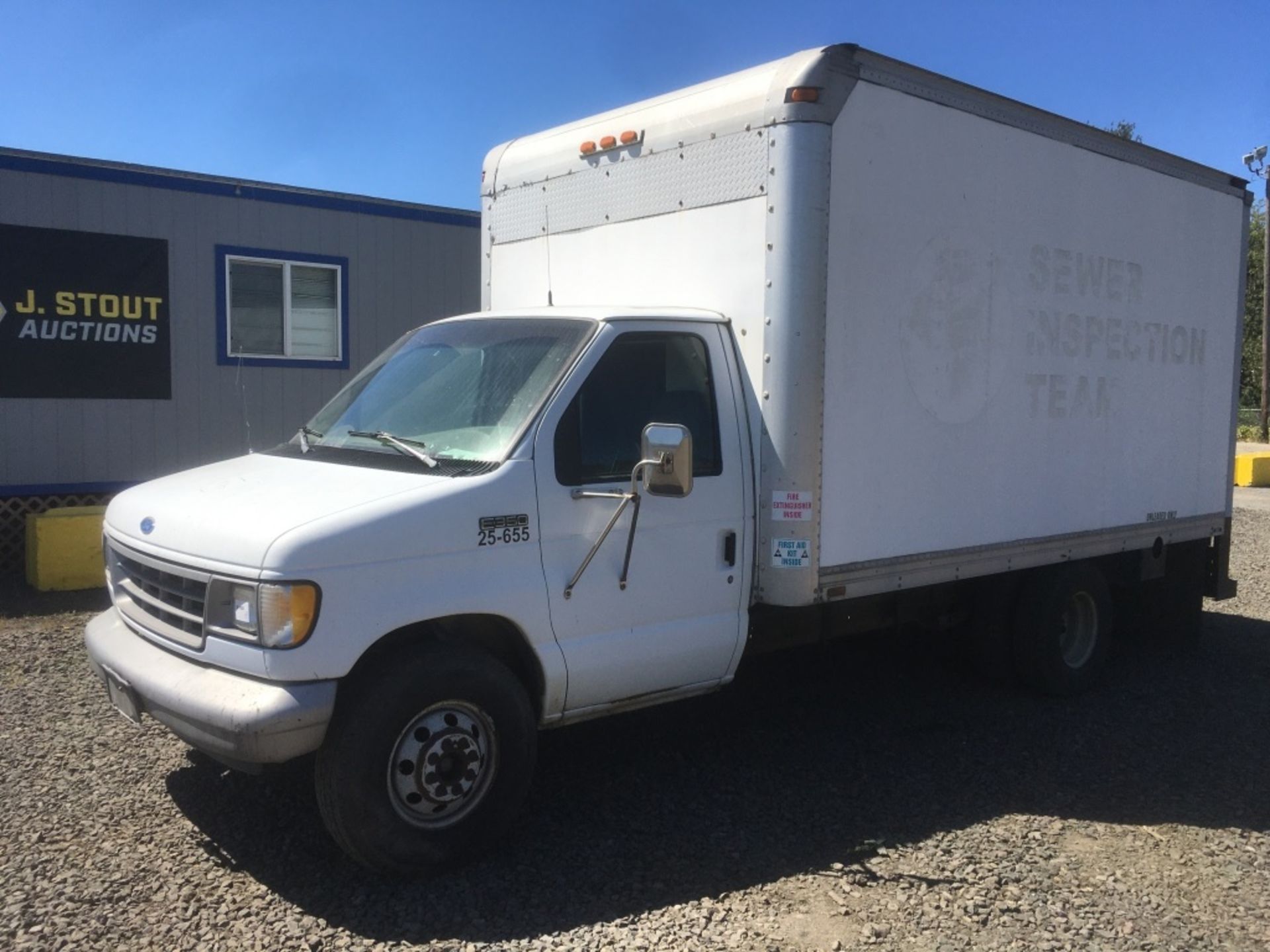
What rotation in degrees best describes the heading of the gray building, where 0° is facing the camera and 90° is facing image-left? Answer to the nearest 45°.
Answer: approximately 0°

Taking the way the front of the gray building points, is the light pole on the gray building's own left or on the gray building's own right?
on the gray building's own left

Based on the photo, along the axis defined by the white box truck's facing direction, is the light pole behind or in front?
behind

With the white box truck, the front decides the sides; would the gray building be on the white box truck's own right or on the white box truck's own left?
on the white box truck's own right

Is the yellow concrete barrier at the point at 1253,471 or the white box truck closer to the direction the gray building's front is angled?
the white box truck

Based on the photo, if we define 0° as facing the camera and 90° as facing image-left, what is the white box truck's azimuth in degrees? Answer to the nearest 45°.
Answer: approximately 45°

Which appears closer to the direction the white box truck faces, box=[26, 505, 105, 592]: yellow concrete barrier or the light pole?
the yellow concrete barrier

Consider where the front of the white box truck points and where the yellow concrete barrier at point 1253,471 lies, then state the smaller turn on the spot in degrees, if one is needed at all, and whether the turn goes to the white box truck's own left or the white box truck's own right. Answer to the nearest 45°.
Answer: approximately 180°
